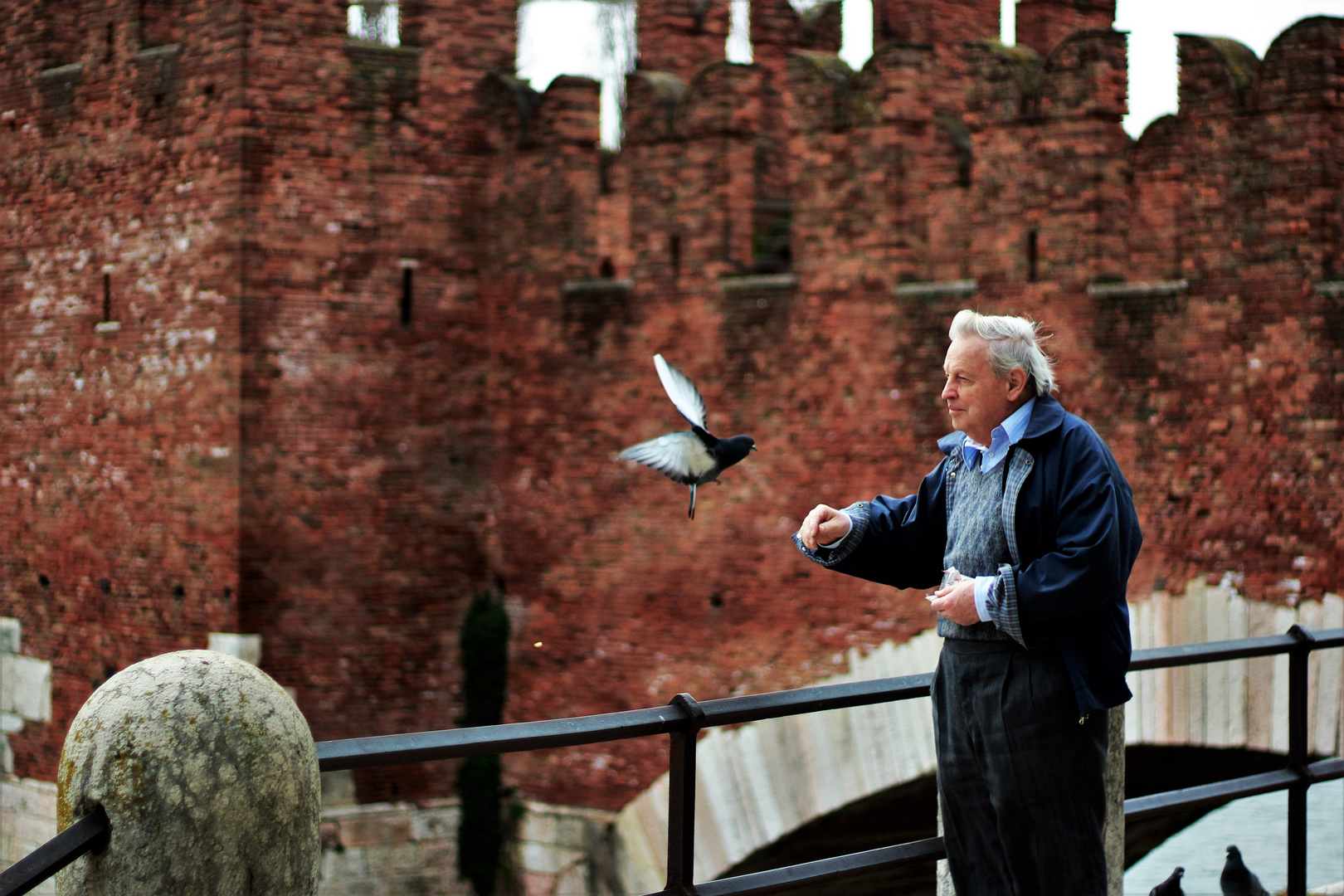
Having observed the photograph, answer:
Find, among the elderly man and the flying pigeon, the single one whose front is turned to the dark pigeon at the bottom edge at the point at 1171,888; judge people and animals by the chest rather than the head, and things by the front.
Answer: the flying pigeon

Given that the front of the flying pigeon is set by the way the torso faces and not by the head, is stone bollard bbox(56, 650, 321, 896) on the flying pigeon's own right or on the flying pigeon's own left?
on the flying pigeon's own right

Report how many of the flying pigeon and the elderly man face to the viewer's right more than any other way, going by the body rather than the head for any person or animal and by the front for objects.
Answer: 1

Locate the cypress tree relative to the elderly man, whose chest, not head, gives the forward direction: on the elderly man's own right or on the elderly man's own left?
on the elderly man's own right

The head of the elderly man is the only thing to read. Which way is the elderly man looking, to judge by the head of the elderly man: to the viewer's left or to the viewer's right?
to the viewer's left

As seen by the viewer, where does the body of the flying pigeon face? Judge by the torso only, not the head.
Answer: to the viewer's right

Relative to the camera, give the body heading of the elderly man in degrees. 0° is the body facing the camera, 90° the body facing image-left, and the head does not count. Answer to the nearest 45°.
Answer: approximately 45°
